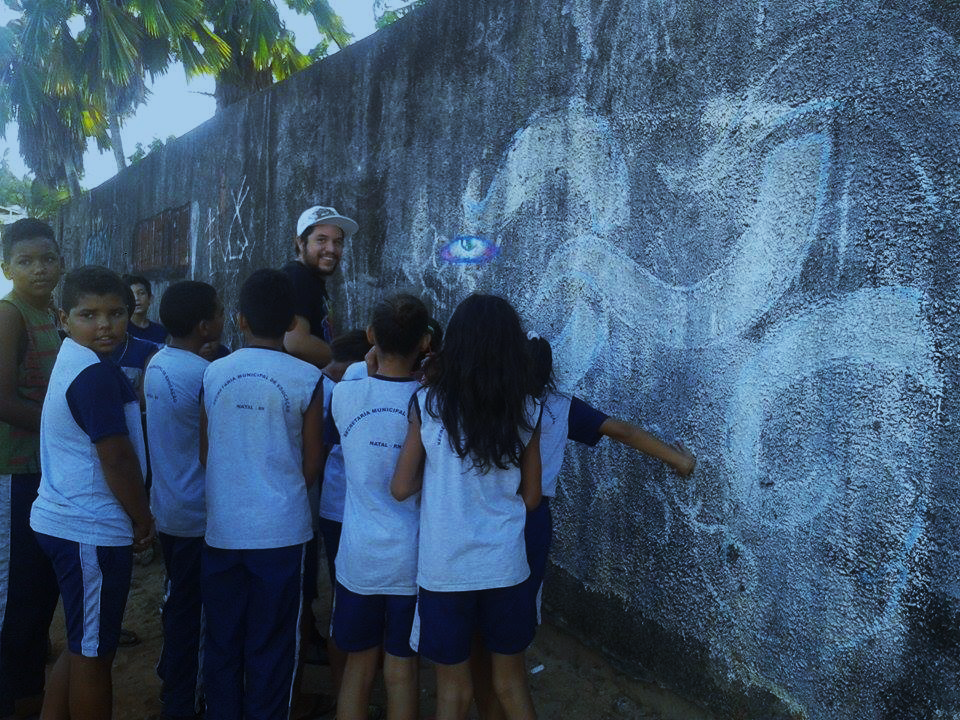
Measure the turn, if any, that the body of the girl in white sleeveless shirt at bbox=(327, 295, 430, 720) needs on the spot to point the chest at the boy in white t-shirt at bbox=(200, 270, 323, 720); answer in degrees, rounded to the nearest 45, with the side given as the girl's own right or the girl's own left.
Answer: approximately 45° to the girl's own left

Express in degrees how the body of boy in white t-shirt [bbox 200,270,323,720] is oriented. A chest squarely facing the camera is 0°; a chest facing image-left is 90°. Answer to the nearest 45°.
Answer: approximately 180°

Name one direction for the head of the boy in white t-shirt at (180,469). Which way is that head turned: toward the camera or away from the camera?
away from the camera

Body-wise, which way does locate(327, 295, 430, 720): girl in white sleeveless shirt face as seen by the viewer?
away from the camera

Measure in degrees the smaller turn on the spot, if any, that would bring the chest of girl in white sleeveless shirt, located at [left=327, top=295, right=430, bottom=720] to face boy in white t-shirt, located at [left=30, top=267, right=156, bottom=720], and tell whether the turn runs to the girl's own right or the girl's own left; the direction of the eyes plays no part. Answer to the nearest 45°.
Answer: approximately 90° to the girl's own left

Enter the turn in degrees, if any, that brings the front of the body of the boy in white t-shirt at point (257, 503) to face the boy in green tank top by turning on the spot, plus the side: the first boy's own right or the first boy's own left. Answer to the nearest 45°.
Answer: approximately 45° to the first boy's own left

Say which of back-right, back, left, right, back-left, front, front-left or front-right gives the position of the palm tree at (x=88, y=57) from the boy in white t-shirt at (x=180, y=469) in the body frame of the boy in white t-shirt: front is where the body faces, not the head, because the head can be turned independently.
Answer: front-left

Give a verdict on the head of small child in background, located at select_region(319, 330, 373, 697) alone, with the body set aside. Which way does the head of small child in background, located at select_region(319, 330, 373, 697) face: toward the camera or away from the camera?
away from the camera

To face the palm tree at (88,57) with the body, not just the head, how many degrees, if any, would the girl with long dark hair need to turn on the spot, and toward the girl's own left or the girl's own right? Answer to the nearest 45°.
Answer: approximately 45° to the girl's own left

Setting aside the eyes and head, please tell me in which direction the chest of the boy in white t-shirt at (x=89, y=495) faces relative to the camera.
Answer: to the viewer's right

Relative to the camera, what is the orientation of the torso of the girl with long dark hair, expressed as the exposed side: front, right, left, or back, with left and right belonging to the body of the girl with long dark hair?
back
